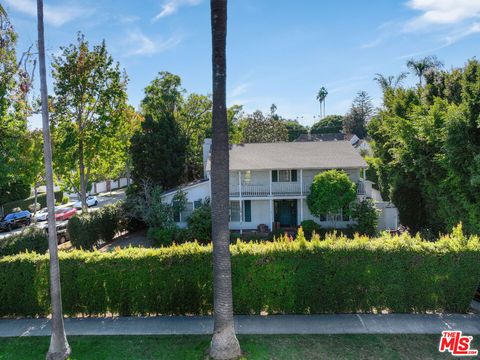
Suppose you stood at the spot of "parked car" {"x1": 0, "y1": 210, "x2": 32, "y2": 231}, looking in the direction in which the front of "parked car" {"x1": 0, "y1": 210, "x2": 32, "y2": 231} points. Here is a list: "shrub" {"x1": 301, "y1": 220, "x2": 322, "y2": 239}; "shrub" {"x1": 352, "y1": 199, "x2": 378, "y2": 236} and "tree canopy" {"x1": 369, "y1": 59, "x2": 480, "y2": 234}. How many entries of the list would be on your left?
3

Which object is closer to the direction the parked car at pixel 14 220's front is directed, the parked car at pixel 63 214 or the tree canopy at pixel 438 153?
the tree canopy

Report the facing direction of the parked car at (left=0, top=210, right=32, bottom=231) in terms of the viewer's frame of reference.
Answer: facing the viewer and to the left of the viewer

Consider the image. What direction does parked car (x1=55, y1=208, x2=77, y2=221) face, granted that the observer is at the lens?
facing away from the viewer and to the right of the viewer

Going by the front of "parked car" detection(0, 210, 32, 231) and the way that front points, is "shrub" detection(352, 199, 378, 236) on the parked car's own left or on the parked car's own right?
on the parked car's own left

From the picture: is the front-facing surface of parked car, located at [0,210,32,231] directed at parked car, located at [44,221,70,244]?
no

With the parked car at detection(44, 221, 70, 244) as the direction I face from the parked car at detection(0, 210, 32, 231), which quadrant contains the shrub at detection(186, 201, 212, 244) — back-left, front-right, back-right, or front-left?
front-left

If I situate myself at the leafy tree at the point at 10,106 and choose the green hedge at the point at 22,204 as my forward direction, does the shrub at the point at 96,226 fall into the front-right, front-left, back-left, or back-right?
front-right

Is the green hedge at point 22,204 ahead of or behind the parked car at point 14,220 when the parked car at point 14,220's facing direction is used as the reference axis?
behind

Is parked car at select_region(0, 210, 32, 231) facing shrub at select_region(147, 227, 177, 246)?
no
